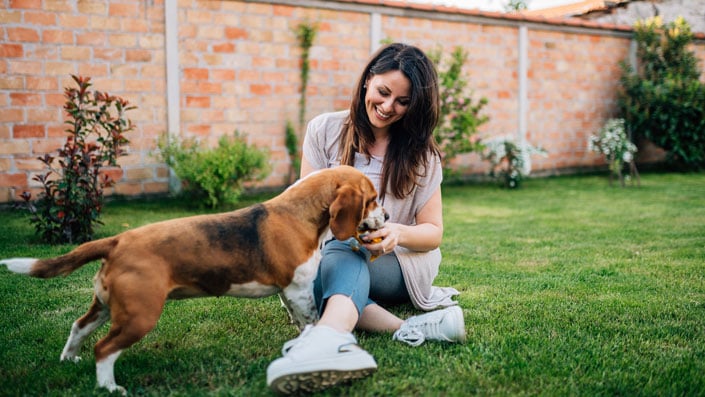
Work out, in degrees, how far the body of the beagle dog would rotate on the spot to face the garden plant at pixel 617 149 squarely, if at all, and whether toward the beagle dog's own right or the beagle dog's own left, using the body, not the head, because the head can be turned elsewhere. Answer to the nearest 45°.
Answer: approximately 45° to the beagle dog's own left

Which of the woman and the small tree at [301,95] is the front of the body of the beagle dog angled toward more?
the woman

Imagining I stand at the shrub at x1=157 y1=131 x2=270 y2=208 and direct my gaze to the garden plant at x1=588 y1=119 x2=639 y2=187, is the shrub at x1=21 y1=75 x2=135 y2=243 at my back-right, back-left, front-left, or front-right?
back-right

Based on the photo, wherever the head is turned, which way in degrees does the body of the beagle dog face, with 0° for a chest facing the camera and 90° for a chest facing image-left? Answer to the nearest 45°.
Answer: approximately 270°

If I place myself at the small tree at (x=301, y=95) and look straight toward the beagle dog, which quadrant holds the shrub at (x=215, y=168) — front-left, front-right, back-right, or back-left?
front-right

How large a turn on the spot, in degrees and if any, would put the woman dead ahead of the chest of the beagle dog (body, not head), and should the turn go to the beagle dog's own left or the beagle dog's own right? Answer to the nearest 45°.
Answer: approximately 45° to the beagle dog's own left

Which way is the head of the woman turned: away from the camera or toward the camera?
toward the camera

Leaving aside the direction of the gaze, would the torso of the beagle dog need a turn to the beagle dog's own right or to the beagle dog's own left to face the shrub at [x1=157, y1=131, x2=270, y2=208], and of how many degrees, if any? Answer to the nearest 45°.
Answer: approximately 90° to the beagle dog's own left

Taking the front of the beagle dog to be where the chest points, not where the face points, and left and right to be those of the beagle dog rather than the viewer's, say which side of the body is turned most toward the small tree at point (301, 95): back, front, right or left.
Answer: left

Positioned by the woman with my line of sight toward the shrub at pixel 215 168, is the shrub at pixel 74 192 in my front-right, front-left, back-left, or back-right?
front-left
